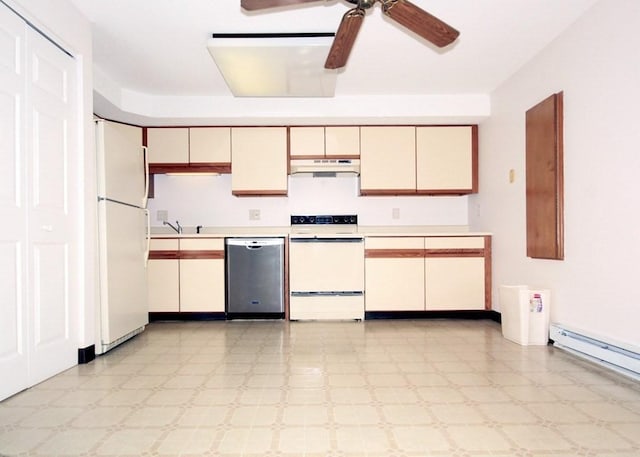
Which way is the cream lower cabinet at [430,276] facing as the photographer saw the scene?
facing the viewer

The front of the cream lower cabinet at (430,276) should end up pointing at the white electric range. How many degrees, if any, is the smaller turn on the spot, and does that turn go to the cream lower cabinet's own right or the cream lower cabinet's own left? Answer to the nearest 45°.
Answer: approximately 90° to the cream lower cabinet's own right

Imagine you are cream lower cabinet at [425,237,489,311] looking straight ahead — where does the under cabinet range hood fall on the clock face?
The under cabinet range hood is roughly at 3 o'clock from the cream lower cabinet.

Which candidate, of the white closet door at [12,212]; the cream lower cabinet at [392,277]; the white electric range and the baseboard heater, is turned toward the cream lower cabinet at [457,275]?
the white closet door

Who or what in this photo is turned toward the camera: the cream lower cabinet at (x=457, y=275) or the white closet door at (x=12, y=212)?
the cream lower cabinet

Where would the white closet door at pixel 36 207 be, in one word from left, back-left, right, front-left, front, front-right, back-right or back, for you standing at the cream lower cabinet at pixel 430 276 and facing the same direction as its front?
front-right

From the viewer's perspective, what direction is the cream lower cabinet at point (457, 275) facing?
toward the camera

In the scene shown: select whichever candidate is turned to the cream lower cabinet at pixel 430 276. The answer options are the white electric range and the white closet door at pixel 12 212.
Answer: the white closet door

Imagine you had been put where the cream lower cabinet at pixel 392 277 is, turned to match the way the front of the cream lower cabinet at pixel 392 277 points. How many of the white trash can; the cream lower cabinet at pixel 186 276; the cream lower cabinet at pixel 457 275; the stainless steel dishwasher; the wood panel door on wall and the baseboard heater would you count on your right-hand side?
2

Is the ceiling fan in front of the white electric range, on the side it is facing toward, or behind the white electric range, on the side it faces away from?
in front

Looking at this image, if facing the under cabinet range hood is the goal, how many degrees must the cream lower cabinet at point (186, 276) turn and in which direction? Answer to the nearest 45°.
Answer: approximately 90° to its left

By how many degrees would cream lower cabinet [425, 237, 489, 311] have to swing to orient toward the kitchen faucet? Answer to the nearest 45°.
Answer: approximately 90° to its right

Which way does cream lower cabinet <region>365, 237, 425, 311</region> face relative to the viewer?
toward the camera
